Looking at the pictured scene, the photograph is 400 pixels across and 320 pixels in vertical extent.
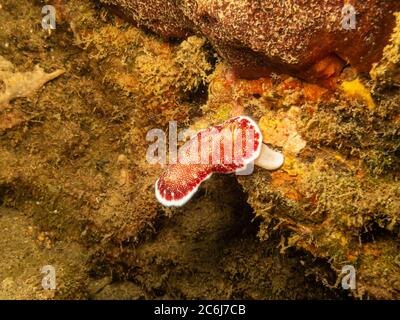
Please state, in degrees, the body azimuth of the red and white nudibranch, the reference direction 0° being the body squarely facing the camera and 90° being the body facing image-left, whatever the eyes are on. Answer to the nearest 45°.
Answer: approximately 45°
